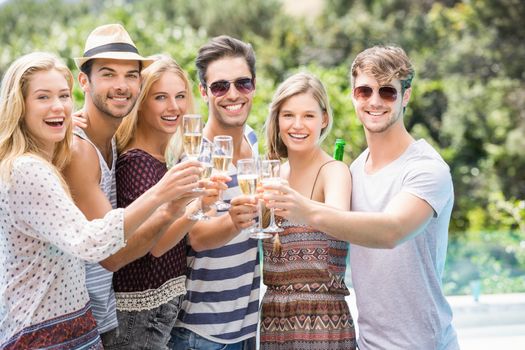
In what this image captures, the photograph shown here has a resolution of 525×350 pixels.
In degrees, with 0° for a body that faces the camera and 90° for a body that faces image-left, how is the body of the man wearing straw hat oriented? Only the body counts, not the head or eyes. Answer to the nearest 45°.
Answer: approximately 315°

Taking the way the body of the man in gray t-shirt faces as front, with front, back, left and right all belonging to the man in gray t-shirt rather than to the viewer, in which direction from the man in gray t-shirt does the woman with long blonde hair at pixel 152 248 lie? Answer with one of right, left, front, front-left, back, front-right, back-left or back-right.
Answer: front-right

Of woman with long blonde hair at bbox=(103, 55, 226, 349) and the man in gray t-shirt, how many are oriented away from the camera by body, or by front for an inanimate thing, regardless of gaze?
0

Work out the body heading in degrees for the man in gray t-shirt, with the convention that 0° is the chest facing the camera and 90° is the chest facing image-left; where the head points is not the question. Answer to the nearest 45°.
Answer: approximately 45°

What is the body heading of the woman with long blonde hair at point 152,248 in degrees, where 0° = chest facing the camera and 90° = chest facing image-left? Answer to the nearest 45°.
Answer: approximately 315°
